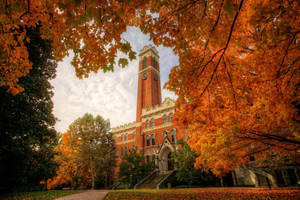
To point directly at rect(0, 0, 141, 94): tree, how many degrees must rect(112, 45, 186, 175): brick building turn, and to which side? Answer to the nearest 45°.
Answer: approximately 45° to its left

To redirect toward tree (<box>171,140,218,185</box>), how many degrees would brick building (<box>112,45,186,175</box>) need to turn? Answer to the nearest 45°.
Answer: approximately 45° to its left

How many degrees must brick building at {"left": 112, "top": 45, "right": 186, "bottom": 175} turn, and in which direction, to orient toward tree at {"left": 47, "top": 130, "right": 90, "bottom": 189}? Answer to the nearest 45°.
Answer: approximately 45° to its right

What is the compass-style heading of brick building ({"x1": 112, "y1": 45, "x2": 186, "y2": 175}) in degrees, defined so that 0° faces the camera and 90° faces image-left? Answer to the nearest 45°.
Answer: approximately 45°

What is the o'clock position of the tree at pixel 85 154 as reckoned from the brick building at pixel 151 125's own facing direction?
The tree is roughly at 1 o'clock from the brick building.
